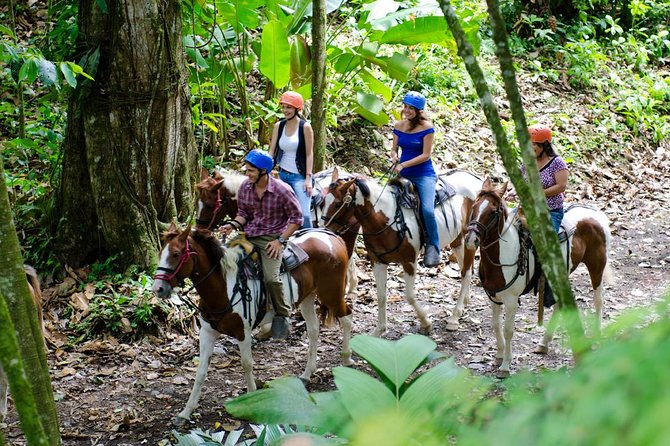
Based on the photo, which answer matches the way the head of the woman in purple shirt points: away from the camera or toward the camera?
toward the camera

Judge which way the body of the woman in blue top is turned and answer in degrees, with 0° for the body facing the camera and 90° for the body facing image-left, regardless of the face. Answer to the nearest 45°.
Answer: approximately 45°

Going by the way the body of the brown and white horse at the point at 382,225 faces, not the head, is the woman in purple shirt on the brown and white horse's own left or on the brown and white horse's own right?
on the brown and white horse's own left

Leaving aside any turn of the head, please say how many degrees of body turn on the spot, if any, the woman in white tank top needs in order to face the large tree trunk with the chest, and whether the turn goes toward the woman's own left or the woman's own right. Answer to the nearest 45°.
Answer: approximately 45° to the woman's own right

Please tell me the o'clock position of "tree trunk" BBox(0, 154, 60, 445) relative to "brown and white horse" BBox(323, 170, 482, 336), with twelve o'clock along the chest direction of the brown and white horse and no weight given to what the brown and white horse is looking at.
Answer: The tree trunk is roughly at 11 o'clock from the brown and white horse.

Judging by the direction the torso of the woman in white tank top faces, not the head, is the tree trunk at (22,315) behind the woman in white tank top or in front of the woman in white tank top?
in front

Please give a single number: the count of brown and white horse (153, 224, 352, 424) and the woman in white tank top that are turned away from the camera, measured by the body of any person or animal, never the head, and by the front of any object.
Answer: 0

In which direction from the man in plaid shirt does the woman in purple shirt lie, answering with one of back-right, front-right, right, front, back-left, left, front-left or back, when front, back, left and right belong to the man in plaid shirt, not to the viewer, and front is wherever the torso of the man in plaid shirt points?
back-left

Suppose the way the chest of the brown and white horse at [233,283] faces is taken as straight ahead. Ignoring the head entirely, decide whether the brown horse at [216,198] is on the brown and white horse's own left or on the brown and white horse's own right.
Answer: on the brown and white horse's own right

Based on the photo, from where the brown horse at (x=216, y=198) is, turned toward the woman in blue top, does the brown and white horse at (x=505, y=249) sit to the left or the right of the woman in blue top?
right

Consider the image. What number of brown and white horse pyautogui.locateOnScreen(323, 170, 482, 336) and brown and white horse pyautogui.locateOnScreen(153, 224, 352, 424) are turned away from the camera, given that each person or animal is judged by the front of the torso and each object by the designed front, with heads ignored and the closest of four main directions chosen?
0

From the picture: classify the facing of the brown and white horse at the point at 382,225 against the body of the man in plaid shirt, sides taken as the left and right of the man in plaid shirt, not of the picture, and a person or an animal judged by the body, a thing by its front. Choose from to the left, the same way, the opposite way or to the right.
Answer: the same way

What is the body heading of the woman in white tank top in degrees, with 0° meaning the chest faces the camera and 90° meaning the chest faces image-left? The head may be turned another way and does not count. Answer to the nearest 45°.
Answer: approximately 45°

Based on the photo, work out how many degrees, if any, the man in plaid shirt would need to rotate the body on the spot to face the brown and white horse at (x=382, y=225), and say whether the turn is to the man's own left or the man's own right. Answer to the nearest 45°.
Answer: approximately 180°

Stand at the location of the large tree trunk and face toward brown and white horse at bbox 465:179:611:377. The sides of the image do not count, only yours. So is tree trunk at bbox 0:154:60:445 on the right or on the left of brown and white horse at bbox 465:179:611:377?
right

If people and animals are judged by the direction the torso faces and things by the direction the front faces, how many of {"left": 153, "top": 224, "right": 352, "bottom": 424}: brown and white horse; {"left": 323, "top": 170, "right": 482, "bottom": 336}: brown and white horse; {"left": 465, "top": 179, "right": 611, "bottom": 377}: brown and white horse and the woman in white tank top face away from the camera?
0
